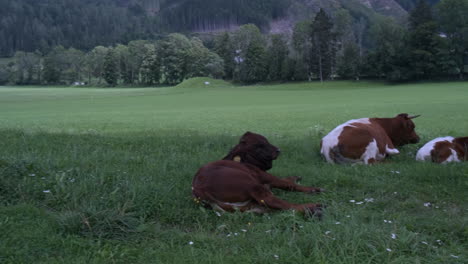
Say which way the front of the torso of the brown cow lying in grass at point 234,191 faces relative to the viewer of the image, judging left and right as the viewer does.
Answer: facing away from the viewer and to the right of the viewer

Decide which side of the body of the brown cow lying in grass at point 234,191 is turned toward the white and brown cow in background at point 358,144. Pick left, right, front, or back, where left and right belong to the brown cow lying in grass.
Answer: front

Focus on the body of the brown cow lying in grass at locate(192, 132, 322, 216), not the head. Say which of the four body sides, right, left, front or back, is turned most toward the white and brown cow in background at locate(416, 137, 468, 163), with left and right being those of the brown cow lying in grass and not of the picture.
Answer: front

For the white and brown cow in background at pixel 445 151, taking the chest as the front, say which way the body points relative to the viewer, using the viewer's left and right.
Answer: facing to the right of the viewer

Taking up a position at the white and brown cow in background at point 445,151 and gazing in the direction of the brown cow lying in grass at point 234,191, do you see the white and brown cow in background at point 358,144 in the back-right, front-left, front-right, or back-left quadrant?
front-right

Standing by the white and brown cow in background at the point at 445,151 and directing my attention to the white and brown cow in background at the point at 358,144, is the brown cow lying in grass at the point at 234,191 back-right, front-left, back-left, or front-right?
front-left

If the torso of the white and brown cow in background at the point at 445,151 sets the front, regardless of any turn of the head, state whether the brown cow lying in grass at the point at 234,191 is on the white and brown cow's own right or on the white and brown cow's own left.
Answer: on the white and brown cow's own right
